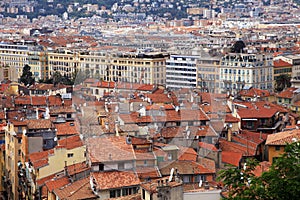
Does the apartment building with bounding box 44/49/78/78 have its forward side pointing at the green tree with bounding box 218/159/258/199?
yes

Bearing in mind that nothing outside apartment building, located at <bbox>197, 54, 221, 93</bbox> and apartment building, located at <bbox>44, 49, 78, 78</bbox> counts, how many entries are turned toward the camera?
2

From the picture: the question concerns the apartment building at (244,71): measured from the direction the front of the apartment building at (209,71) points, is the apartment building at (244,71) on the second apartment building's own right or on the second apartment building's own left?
on the second apartment building's own left

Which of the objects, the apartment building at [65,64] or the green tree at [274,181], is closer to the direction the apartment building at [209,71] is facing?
the green tree

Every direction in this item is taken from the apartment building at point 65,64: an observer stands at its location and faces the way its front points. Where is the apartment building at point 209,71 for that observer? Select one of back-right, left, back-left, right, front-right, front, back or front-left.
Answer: front-left

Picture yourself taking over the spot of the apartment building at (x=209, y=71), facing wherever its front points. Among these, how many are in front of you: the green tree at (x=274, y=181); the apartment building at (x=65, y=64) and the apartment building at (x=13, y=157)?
2

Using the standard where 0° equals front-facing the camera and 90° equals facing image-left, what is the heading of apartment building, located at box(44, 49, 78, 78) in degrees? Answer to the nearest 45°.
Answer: approximately 0°

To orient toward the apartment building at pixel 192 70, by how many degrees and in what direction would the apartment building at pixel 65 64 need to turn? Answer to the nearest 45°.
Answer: approximately 45° to its left
